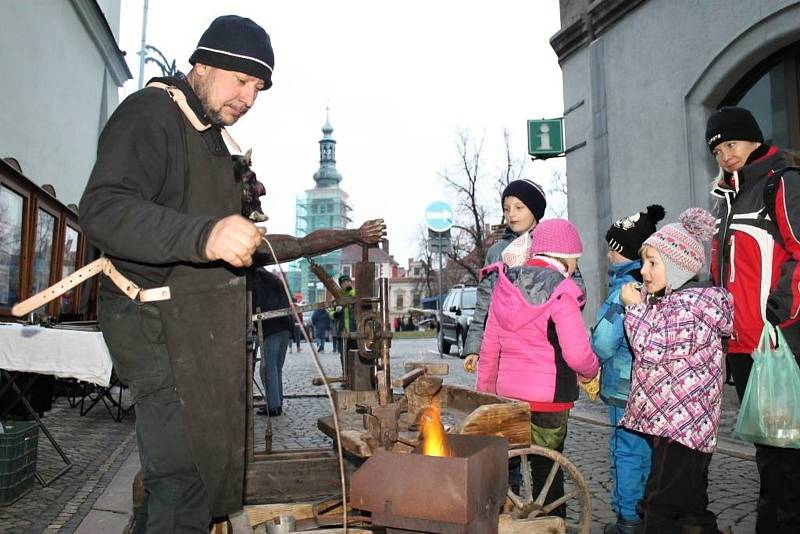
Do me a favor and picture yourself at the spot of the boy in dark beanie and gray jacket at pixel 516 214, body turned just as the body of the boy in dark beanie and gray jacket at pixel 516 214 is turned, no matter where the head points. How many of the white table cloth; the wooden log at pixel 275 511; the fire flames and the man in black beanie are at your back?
0

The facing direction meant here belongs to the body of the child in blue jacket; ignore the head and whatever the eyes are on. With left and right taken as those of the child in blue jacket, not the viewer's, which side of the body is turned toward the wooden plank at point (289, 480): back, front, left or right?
front

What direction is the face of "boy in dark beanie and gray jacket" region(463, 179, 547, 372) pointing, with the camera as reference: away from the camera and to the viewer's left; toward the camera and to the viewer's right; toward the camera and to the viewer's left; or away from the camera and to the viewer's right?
toward the camera and to the viewer's left

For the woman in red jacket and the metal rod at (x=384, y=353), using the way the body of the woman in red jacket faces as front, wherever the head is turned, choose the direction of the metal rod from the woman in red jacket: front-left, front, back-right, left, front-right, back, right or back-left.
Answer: front

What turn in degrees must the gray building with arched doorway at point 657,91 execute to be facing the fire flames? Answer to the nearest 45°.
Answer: approximately 45° to its left

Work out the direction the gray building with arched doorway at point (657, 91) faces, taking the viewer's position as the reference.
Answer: facing the viewer and to the left of the viewer

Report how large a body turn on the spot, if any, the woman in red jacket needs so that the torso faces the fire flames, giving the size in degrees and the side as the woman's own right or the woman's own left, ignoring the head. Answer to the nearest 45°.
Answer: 0° — they already face it

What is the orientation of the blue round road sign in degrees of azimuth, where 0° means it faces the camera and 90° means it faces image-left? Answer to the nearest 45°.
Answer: approximately 0°

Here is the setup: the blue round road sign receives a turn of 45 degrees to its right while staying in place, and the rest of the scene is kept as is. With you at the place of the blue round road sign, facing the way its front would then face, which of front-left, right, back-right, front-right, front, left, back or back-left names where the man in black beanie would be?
front-left

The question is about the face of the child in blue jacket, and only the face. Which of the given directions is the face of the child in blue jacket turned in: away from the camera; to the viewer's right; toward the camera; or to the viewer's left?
to the viewer's left

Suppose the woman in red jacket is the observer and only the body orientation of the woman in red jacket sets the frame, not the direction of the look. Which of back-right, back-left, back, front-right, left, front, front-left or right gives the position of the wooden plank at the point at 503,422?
front
